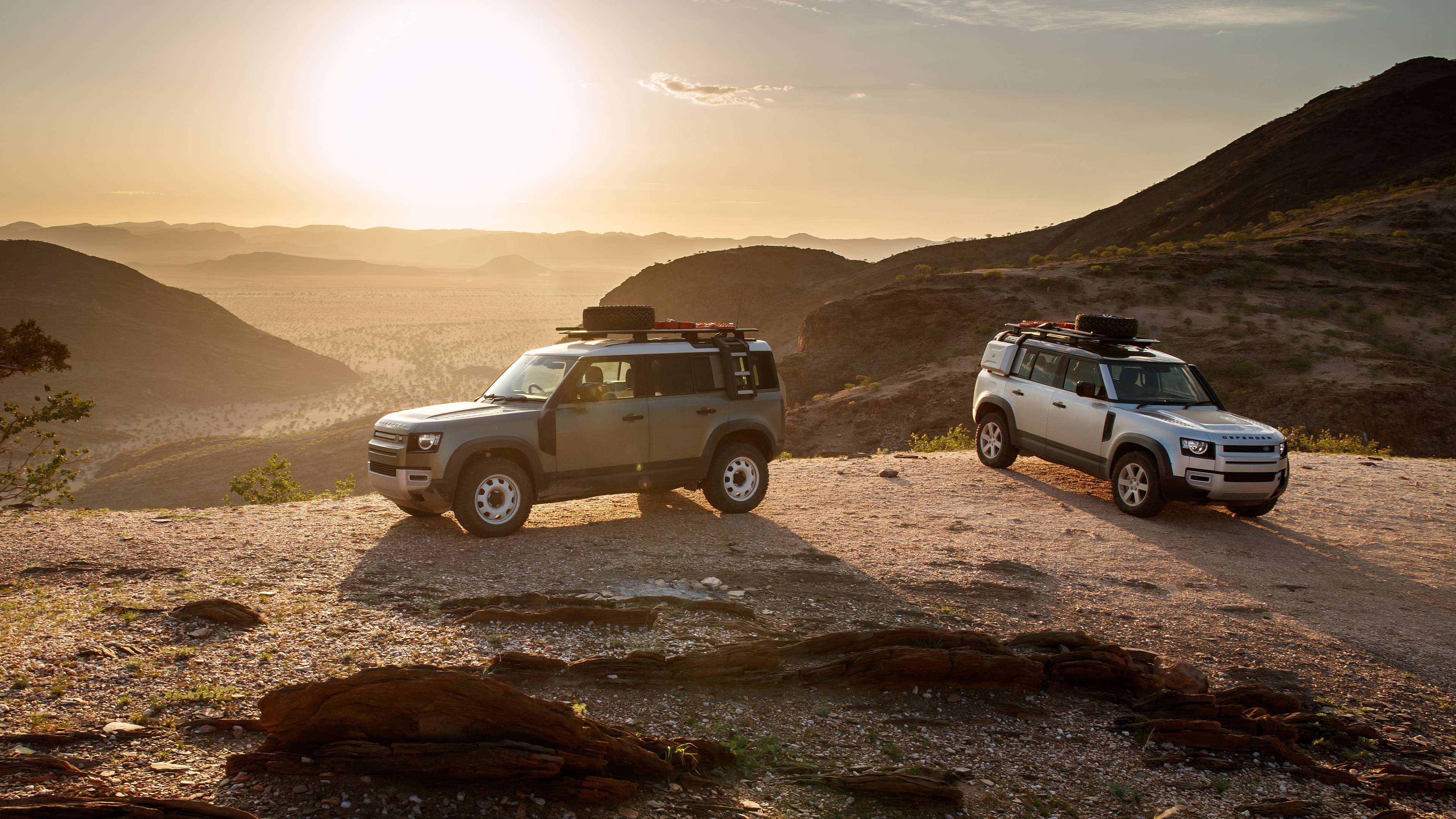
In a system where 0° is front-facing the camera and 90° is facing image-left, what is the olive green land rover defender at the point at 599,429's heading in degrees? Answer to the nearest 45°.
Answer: approximately 45°

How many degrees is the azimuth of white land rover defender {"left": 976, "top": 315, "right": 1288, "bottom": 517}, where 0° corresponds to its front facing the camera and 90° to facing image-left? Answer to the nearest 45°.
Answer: approximately 315°

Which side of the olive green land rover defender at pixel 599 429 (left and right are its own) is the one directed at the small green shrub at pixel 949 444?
back

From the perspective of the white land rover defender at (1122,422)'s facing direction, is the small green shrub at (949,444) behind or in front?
behind

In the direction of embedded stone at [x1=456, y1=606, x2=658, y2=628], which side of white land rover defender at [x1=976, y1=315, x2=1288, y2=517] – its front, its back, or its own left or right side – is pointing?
right

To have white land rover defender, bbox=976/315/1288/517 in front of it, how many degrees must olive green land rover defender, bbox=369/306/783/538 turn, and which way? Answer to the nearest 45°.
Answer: approximately 135° to its left

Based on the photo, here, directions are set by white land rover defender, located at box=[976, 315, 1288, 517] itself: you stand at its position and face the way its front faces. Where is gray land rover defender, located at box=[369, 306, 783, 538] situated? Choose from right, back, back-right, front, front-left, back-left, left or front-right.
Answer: right

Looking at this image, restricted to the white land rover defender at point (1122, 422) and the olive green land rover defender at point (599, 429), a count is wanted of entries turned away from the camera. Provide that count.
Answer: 0

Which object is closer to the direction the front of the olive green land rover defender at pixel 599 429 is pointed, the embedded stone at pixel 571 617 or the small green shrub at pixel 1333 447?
the embedded stone
